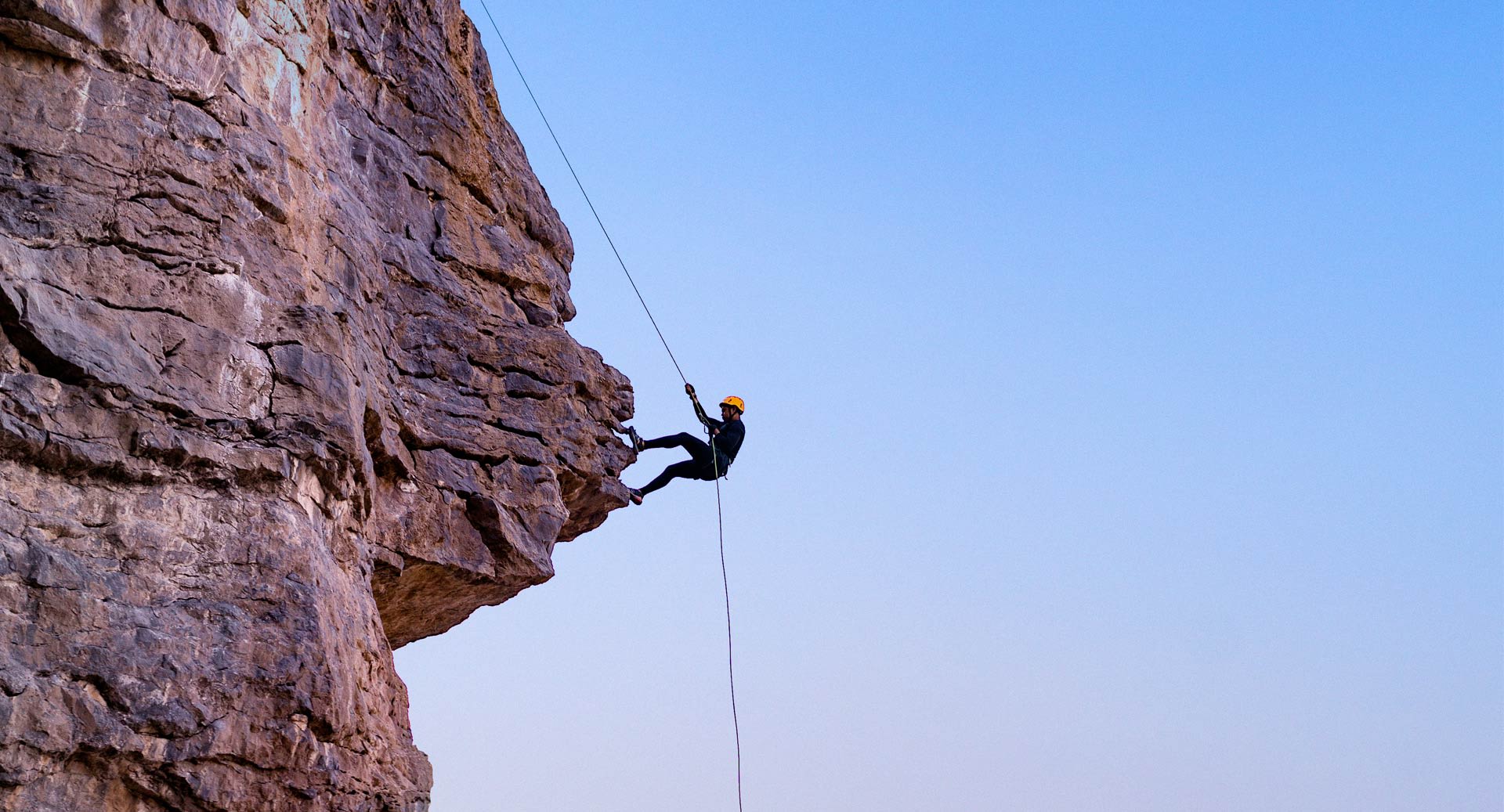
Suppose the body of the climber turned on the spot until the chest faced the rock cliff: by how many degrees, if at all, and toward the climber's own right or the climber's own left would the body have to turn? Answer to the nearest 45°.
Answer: approximately 45° to the climber's own left

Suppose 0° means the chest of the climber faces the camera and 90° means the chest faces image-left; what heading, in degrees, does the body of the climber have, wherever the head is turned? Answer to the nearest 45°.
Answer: approximately 90°

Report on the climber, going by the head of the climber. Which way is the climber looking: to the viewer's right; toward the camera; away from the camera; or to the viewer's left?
to the viewer's left
